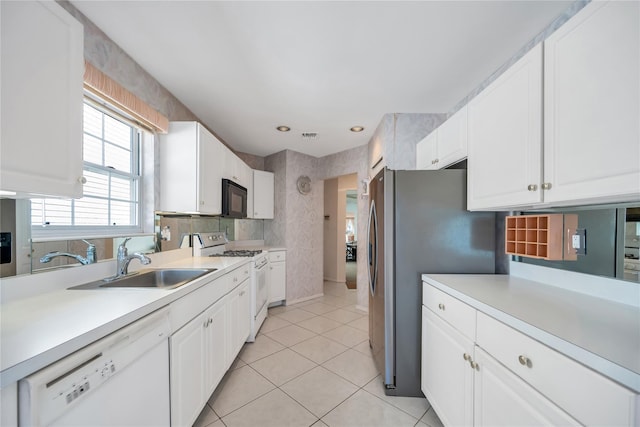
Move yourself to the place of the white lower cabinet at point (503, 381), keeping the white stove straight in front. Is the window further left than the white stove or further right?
left

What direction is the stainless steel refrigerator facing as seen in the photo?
to the viewer's left

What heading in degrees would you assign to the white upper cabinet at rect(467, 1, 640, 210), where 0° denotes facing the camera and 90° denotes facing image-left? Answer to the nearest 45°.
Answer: approximately 45°

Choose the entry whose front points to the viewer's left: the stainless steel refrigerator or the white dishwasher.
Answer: the stainless steel refrigerator

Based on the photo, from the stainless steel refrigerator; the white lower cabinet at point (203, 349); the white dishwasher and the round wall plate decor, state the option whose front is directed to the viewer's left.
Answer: the stainless steel refrigerator

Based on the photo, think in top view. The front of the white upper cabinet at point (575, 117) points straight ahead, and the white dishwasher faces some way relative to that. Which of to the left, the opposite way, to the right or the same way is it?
the opposite way

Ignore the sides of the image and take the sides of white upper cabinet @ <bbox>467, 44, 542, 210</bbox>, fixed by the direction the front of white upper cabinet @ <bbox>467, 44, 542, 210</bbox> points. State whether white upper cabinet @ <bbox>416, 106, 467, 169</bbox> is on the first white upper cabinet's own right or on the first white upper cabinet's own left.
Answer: on the first white upper cabinet's own right

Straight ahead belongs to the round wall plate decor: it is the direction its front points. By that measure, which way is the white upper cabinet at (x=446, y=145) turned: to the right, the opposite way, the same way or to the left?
to the right

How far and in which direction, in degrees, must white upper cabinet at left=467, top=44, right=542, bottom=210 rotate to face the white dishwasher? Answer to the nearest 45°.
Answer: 0° — it already faces it

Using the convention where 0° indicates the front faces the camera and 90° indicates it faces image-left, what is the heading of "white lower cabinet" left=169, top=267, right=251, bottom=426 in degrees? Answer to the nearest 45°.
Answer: approximately 315°

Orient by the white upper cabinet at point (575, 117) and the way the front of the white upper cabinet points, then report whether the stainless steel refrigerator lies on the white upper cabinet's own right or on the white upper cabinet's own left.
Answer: on the white upper cabinet's own right
